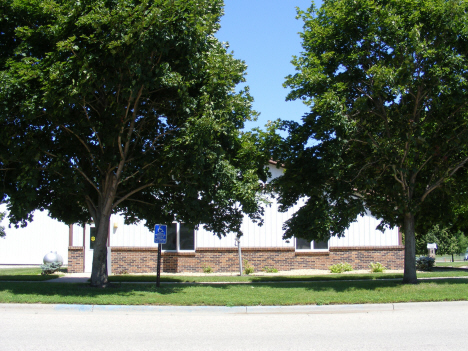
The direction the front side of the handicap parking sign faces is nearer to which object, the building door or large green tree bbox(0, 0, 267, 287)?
the large green tree

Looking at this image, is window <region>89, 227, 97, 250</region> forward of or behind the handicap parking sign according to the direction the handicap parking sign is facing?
behind

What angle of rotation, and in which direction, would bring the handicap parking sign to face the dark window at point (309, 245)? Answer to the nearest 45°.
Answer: approximately 135° to its left

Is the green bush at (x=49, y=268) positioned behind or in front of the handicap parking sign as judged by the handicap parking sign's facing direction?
behind

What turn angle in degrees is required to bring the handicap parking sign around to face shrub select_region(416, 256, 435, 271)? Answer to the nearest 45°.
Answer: approximately 135° to its left

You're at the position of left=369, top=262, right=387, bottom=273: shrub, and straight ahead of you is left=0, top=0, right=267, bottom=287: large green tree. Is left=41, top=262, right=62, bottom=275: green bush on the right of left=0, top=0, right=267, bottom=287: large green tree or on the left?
right

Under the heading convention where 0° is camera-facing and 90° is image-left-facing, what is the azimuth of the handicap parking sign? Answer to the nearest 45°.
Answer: approximately 0°

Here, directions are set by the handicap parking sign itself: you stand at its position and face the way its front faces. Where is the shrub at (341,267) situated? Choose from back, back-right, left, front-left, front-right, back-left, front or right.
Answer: back-left

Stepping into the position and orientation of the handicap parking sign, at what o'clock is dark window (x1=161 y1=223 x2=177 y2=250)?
The dark window is roughly at 6 o'clock from the handicap parking sign.

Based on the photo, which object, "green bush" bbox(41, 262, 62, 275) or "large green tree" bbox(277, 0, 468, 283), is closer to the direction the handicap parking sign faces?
the large green tree
